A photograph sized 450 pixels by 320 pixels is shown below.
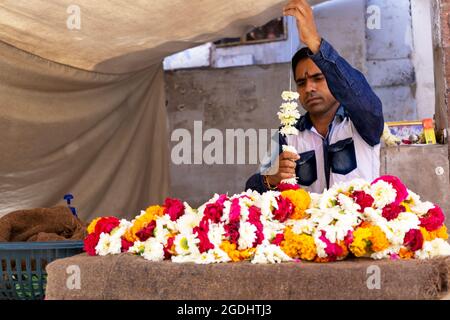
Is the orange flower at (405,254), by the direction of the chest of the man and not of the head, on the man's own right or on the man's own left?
on the man's own left

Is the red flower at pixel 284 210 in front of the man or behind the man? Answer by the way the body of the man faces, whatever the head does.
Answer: in front

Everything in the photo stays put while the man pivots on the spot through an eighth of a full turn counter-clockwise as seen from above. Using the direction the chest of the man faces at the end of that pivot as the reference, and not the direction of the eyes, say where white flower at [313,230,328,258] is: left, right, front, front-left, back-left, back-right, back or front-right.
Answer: front

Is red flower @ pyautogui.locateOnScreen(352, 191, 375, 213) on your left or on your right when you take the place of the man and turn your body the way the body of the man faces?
on your left

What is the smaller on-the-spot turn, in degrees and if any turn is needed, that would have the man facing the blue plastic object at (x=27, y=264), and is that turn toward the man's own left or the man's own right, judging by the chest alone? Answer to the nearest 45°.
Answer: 0° — they already face it

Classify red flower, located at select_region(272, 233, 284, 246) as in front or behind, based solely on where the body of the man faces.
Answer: in front

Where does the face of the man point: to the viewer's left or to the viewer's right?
to the viewer's left

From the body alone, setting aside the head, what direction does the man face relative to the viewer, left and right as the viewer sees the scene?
facing the viewer and to the left of the viewer

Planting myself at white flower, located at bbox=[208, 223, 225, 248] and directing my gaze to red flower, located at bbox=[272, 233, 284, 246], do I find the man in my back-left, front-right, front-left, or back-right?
front-left

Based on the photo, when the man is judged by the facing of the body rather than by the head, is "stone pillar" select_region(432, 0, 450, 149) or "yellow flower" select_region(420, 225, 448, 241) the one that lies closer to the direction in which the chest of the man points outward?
the yellow flower

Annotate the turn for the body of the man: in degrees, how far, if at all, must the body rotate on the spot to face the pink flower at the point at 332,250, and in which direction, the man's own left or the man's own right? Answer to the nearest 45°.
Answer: approximately 45° to the man's own left
